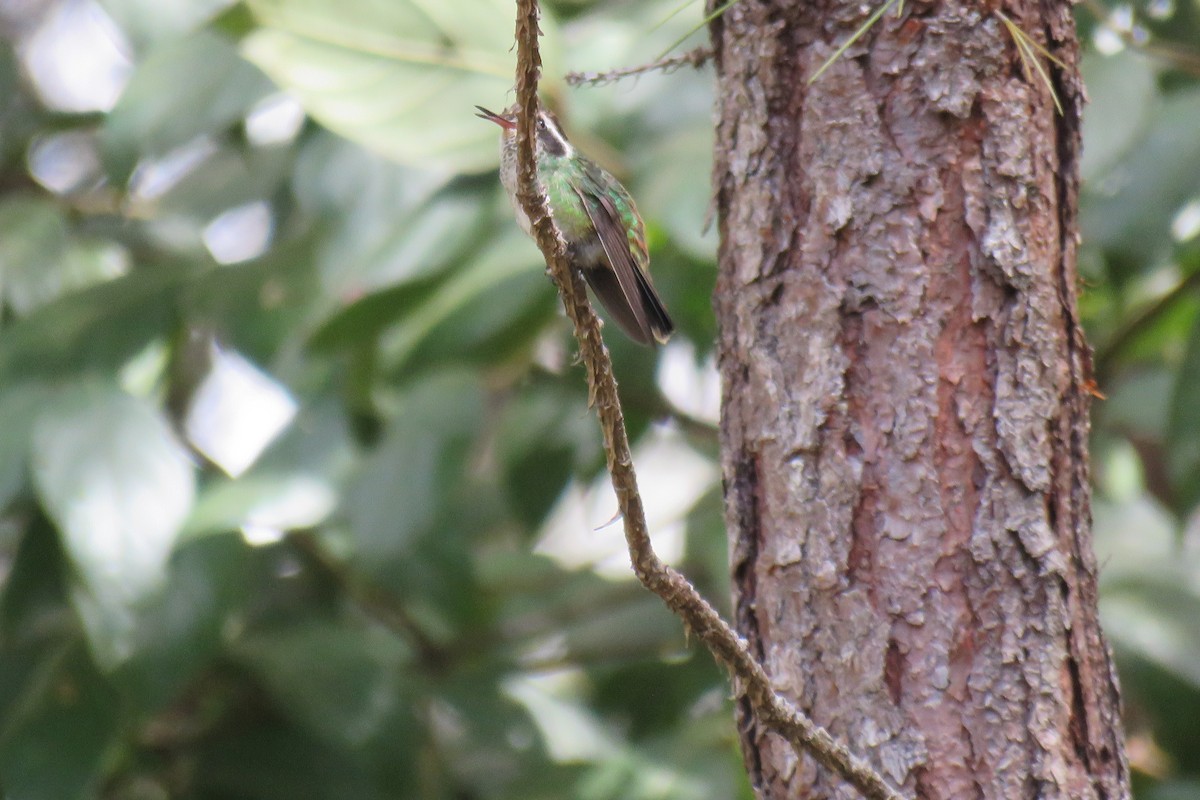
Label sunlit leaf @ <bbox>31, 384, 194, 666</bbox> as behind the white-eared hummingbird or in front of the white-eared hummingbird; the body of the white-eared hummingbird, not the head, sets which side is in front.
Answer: in front

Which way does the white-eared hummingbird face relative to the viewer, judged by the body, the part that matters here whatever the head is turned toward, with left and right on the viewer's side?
facing to the left of the viewer

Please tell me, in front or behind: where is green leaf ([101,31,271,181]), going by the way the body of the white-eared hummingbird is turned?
in front

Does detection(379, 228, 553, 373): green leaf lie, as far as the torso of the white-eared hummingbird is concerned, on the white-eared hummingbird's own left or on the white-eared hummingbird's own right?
on the white-eared hummingbird's own right

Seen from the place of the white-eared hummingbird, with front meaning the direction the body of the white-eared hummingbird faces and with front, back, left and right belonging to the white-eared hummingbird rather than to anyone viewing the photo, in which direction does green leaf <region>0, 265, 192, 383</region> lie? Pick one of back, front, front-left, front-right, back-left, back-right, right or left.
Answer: front-right

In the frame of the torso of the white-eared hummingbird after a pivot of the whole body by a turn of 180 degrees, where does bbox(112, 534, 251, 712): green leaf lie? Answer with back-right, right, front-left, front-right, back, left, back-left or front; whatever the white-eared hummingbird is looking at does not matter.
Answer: back-left

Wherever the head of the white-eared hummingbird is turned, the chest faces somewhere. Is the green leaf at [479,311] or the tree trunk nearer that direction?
the green leaf

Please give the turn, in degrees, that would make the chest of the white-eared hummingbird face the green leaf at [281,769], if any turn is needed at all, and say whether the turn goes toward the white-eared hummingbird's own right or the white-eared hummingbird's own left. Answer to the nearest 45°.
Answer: approximately 45° to the white-eared hummingbird's own right

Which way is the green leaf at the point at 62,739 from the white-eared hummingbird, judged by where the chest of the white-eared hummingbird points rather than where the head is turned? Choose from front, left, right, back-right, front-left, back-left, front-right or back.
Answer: front-right
